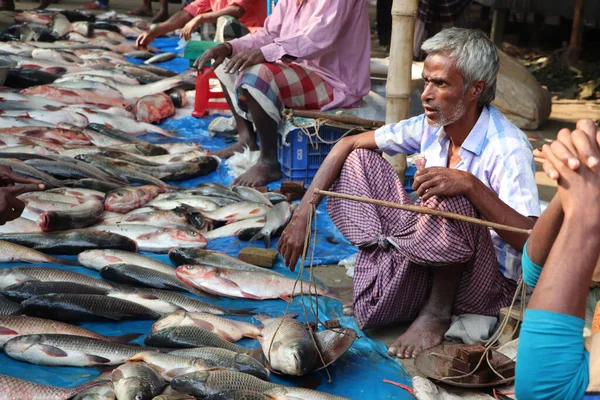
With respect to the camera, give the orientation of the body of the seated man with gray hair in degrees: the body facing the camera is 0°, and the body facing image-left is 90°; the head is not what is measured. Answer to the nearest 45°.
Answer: approximately 45°

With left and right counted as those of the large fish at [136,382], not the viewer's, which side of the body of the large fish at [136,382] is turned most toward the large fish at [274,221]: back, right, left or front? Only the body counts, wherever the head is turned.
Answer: back

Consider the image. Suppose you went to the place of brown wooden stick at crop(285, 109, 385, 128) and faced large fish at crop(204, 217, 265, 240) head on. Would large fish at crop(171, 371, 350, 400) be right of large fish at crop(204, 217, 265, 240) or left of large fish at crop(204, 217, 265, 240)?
left

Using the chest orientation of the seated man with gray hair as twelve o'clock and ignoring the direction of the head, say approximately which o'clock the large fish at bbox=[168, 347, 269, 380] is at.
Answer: The large fish is roughly at 12 o'clock from the seated man with gray hair.

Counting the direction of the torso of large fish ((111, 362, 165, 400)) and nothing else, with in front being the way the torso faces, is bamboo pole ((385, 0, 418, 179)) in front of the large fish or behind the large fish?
behind

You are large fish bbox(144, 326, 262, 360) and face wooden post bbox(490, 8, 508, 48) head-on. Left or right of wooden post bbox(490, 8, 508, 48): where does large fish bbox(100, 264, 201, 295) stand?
left
